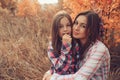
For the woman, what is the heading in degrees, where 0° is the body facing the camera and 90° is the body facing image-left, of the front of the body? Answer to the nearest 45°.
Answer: approximately 45°

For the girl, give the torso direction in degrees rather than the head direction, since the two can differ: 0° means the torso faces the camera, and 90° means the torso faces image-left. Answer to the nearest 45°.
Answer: approximately 315°
